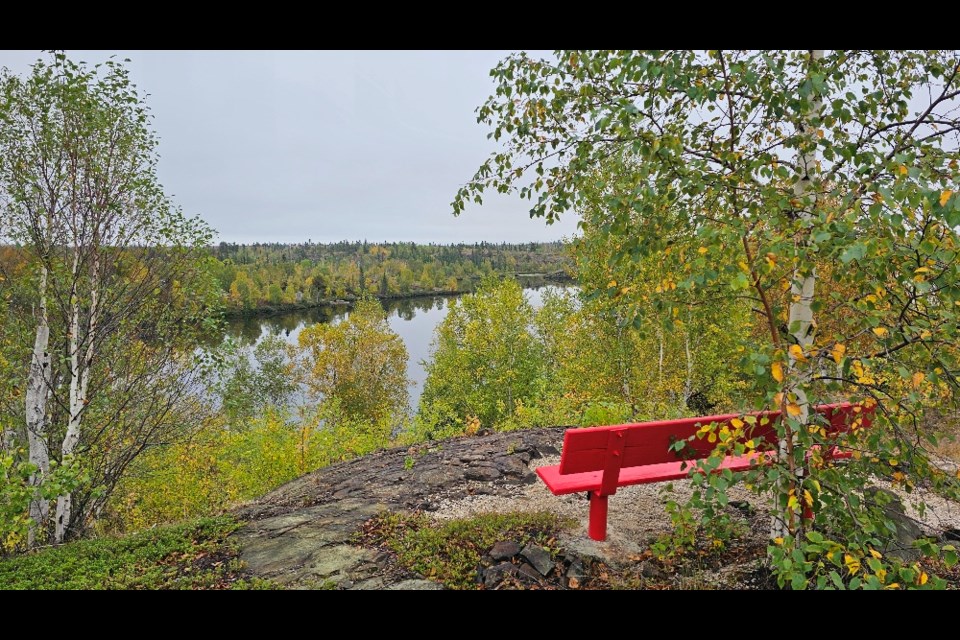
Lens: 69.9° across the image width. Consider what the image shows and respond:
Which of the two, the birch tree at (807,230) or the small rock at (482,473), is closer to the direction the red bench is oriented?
the small rock

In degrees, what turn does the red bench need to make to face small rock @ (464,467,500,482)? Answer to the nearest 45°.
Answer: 0° — it already faces it

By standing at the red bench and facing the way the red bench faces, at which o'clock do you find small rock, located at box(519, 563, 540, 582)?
The small rock is roughly at 9 o'clock from the red bench.

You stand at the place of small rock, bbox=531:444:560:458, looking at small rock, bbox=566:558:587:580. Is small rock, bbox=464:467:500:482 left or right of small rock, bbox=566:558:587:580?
right

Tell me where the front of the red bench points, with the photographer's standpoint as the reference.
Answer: facing away from the viewer and to the left of the viewer

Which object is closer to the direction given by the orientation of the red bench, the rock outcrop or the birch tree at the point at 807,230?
the rock outcrop

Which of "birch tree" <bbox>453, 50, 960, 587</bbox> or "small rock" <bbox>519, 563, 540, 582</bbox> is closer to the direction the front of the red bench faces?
the small rock

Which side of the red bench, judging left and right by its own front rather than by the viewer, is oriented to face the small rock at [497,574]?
left

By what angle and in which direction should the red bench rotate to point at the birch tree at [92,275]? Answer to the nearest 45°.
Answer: approximately 45° to its left
